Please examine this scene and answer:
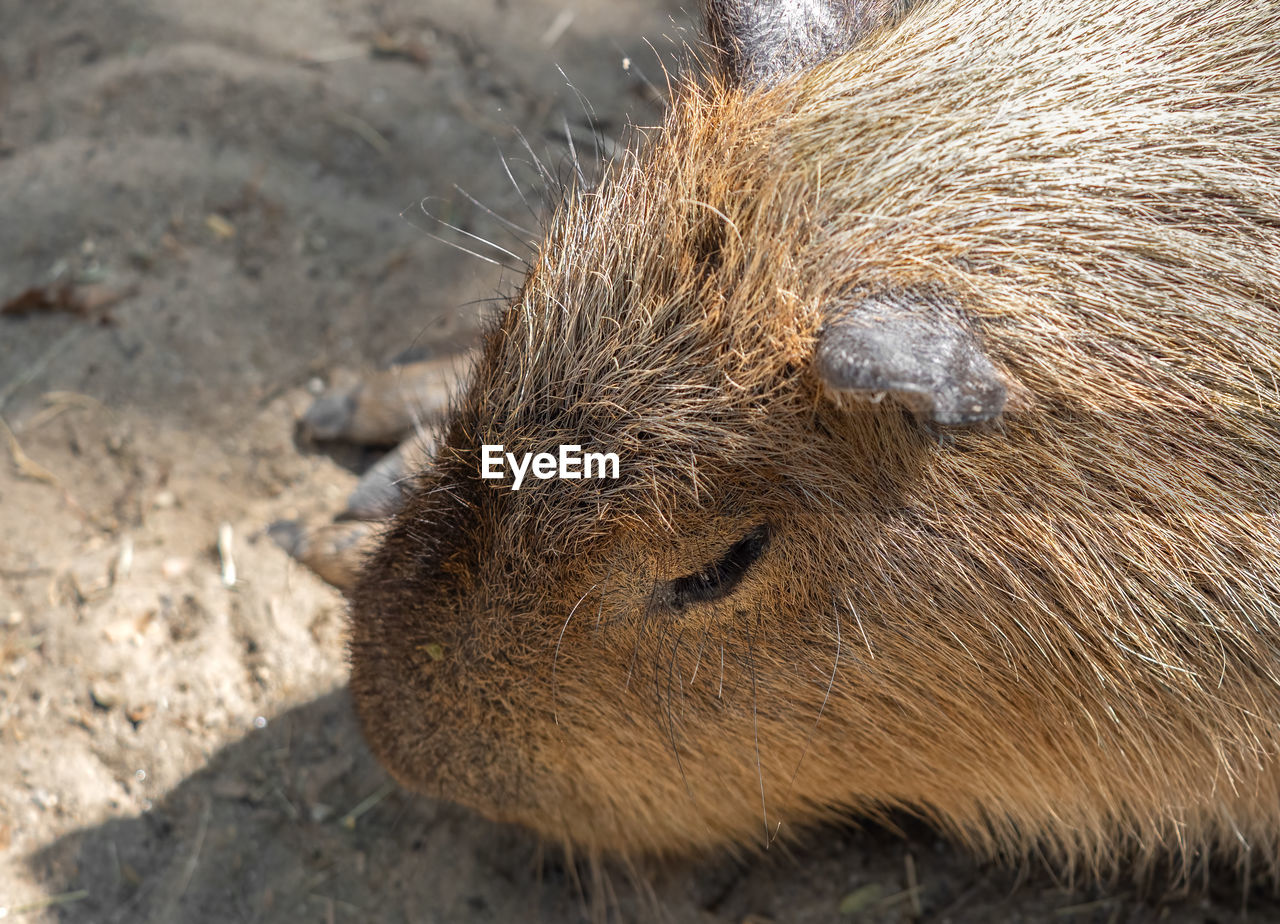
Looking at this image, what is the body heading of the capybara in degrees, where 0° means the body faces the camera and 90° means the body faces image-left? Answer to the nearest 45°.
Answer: approximately 90°
